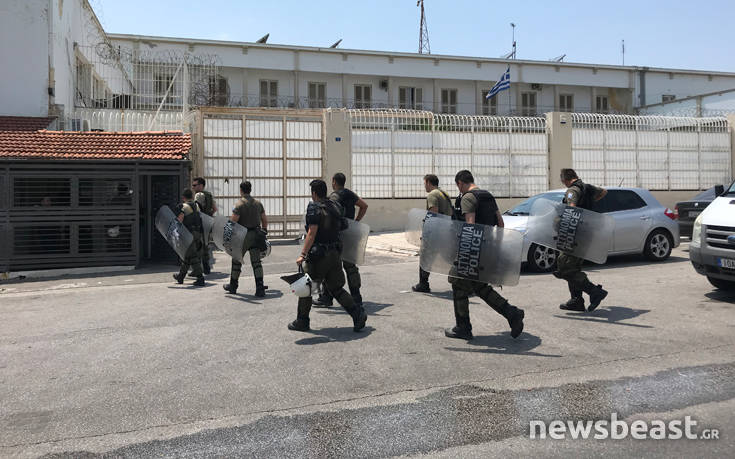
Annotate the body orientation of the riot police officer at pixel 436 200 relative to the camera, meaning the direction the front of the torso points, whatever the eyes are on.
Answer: to the viewer's left

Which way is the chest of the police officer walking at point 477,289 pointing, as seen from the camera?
to the viewer's left

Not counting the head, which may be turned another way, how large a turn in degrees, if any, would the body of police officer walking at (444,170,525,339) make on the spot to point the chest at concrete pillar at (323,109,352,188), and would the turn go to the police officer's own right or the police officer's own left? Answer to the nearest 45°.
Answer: approximately 90° to the police officer's own right

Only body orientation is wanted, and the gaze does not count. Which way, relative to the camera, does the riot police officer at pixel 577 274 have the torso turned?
to the viewer's left

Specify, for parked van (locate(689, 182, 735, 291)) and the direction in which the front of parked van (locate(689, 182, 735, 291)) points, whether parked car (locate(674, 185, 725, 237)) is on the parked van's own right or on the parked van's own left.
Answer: on the parked van's own right

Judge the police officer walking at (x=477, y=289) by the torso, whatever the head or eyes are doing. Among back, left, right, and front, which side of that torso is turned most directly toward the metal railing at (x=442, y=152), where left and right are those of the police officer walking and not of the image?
right

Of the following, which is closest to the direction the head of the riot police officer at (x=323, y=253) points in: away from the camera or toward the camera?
away from the camera

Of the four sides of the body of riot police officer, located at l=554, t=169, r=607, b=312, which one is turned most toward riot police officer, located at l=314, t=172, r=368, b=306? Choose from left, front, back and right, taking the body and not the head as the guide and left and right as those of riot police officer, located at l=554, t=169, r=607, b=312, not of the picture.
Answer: front

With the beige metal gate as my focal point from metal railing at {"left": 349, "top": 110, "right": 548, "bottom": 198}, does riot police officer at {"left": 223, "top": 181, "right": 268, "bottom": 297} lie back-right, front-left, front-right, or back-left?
front-left

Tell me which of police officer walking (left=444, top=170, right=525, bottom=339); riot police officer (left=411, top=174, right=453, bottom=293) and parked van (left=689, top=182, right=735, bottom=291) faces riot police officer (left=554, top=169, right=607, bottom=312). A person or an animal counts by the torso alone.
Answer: the parked van
